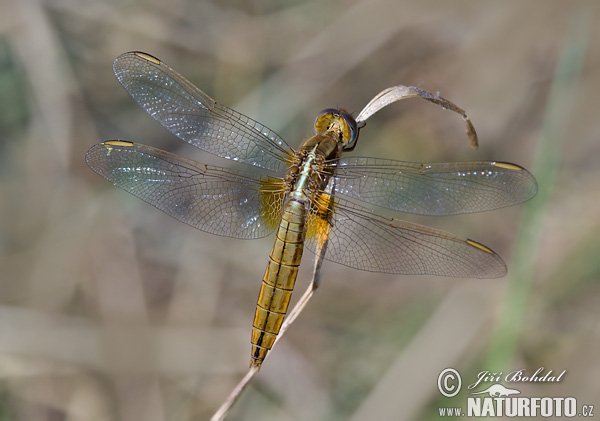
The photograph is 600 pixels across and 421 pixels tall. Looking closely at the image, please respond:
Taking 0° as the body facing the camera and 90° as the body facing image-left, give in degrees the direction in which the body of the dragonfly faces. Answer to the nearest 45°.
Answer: approximately 180°
